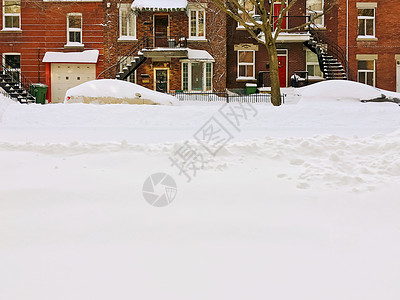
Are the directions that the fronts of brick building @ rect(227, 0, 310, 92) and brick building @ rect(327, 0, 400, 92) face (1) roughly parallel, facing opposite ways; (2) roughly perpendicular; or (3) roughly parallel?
roughly parallel

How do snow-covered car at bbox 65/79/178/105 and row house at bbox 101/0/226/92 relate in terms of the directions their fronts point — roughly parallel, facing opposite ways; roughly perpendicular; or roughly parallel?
roughly perpendicular

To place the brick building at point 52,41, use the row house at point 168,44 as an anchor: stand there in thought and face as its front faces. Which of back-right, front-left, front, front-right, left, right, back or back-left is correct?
right

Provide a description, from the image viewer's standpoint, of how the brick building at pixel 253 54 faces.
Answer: facing the viewer

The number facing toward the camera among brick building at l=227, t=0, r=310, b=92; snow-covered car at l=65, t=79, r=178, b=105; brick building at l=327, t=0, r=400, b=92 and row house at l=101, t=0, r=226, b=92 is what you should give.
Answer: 3

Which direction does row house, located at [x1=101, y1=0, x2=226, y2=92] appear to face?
toward the camera

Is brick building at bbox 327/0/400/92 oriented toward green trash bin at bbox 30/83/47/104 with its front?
no
